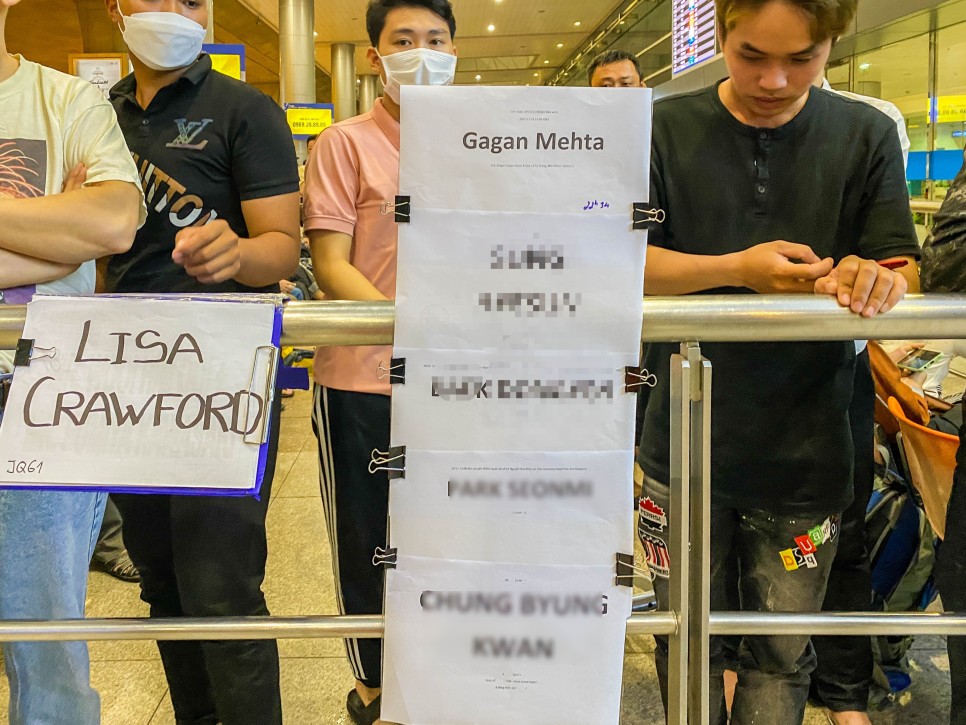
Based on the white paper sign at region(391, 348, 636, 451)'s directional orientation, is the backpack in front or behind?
behind

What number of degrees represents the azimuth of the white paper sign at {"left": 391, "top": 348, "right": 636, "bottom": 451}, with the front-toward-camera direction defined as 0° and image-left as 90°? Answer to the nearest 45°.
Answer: approximately 0°

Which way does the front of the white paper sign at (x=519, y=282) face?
toward the camera

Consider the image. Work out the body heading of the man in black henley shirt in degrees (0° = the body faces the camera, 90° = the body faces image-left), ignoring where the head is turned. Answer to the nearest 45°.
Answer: approximately 0°

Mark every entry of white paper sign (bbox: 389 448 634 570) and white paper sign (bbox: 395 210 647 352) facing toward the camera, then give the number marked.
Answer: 2

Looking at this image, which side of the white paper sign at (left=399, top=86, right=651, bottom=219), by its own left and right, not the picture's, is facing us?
front

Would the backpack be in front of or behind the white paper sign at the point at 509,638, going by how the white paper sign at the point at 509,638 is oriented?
behind

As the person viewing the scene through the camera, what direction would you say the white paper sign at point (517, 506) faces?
facing the viewer

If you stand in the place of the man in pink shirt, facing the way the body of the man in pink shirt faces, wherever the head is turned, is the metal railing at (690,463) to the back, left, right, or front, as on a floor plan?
front
